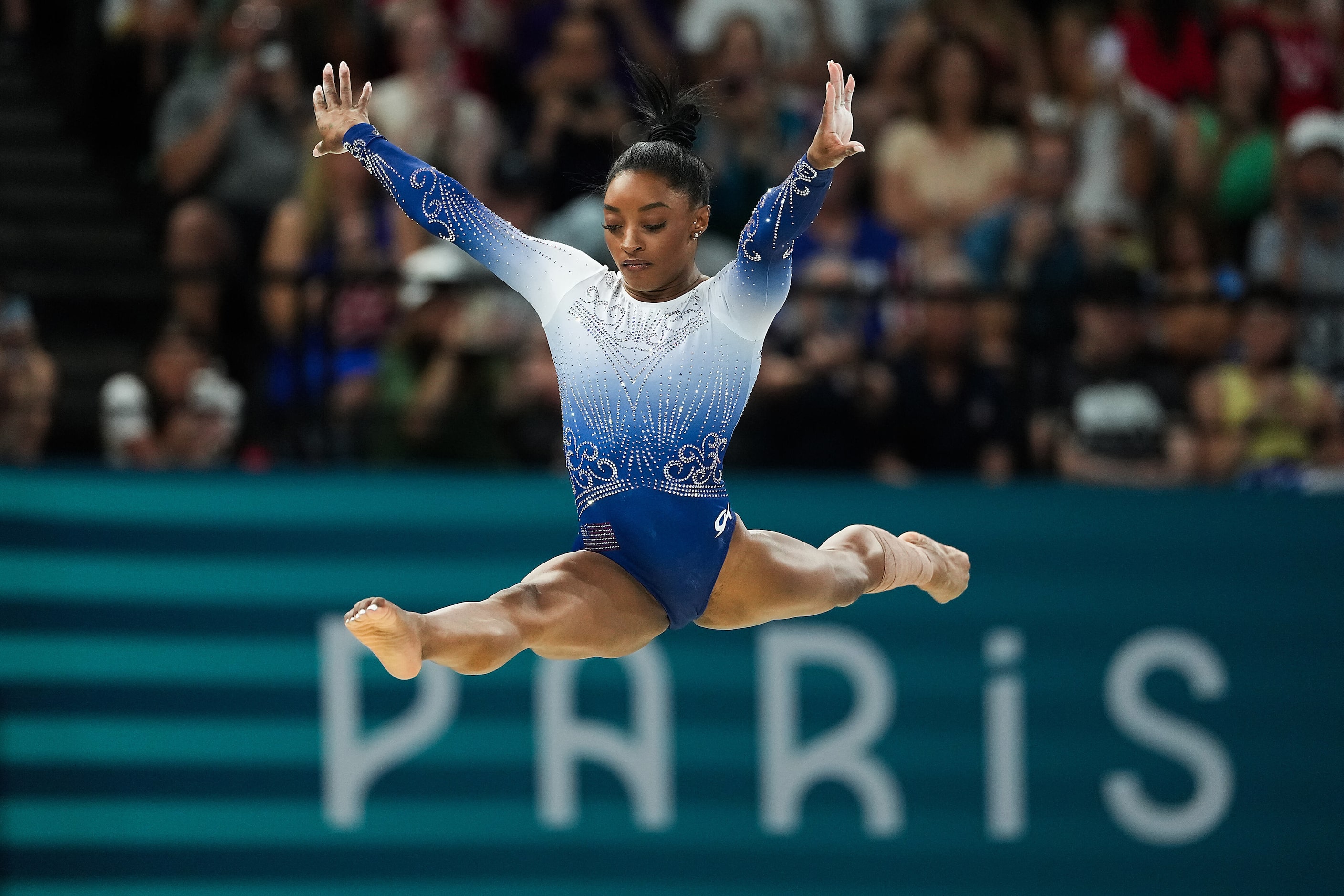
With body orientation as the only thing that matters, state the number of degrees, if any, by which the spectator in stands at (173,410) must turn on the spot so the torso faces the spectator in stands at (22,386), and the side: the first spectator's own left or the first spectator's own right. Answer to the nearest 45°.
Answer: approximately 90° to the first spectator's own right

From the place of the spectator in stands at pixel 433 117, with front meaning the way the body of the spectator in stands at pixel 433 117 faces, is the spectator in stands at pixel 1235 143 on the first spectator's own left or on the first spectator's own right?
on the first spectator's own left

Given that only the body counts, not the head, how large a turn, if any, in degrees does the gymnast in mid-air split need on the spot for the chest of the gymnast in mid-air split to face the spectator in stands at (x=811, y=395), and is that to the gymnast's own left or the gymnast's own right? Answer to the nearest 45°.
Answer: approximately 180°

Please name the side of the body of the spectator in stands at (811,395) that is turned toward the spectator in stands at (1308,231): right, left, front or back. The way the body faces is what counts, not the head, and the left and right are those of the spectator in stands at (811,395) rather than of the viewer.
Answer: left

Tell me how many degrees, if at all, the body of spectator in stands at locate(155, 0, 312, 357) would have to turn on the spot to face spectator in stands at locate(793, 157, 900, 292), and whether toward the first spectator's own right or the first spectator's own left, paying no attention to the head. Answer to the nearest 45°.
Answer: approximately 45° to the first spectator's own left

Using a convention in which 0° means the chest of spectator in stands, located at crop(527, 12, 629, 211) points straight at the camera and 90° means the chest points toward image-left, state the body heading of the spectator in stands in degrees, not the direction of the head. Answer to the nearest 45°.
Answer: approximately 0°

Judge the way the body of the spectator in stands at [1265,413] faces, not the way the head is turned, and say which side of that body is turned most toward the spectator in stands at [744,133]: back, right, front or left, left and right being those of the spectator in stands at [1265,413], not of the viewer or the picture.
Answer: right

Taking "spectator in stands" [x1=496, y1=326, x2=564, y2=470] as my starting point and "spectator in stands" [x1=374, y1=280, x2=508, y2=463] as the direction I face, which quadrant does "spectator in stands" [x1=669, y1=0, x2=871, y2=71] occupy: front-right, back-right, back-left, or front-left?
back-right
